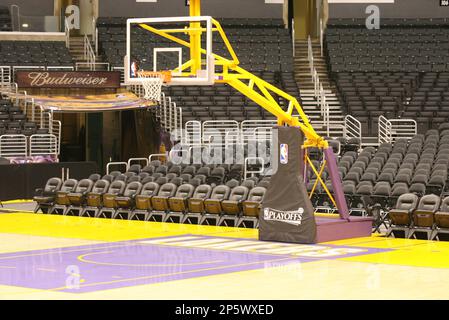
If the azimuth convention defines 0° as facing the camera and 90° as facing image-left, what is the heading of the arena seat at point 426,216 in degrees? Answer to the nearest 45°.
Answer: approximately 45°

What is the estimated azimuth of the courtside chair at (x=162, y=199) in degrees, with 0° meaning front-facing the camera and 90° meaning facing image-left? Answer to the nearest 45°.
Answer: approximately 45°

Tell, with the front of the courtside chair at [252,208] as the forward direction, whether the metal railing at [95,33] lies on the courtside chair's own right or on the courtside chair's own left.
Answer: on the courtside chair's own right

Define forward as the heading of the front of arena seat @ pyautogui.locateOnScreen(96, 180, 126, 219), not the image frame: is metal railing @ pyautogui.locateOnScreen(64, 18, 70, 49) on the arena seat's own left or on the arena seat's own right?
on the arena seat's own right

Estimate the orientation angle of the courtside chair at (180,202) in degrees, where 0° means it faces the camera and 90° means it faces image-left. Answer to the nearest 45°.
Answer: approximately 45°

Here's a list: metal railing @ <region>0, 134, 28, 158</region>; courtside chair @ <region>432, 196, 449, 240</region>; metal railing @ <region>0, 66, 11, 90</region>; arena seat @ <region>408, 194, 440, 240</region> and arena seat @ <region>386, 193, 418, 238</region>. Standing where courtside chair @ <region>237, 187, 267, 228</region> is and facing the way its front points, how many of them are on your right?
2

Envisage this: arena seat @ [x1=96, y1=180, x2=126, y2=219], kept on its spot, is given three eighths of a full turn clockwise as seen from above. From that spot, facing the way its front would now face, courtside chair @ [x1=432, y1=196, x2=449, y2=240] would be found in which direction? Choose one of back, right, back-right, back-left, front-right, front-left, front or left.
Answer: back-right

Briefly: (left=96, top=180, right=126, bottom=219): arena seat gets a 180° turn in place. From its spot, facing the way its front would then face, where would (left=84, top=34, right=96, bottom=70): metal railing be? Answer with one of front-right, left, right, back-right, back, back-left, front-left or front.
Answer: front-left

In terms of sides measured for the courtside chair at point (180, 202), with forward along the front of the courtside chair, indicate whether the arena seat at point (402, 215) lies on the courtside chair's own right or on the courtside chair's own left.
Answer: on the courtside chair's own left

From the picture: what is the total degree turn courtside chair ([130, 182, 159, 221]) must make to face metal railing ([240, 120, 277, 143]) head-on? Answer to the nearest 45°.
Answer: approximately 180°

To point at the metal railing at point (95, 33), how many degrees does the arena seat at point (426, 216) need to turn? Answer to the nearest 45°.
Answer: approximately 90° to its right

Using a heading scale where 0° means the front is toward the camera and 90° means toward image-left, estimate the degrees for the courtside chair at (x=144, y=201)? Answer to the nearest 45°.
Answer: approximately 45°
